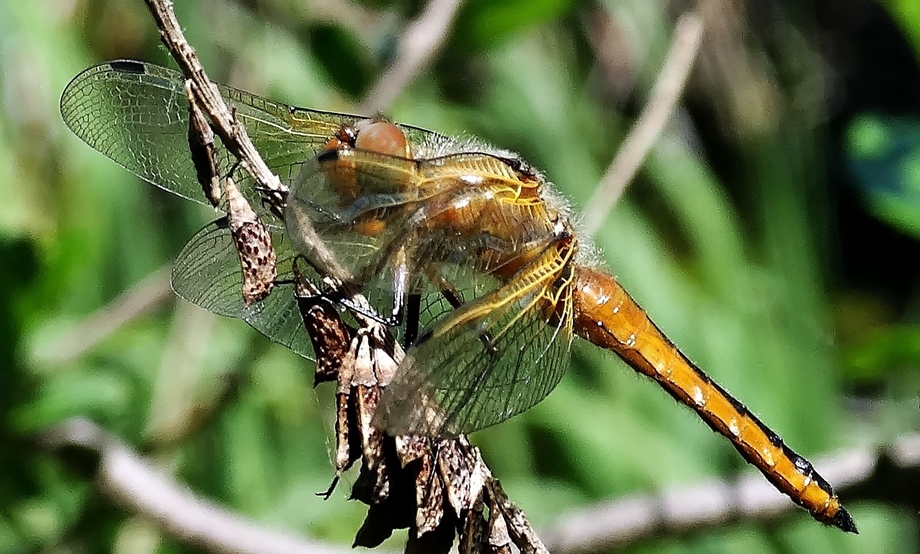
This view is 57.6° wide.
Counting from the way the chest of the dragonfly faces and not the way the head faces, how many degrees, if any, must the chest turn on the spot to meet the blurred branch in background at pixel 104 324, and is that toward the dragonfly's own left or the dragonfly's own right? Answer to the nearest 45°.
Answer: approximately 45° to the dragonfly's own right

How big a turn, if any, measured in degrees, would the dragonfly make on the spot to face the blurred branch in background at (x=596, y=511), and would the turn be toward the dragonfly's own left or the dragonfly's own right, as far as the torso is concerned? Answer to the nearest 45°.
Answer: approximately 135° to the dragonfly's own right

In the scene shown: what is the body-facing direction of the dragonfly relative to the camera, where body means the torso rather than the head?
to the viewer's left

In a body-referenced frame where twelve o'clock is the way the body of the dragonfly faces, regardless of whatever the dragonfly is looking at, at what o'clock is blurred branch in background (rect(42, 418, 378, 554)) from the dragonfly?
The blurred branch in background is roughly at 2 o'clock from the dragonfly.
